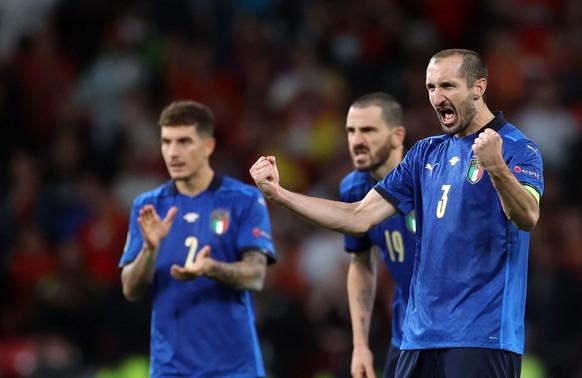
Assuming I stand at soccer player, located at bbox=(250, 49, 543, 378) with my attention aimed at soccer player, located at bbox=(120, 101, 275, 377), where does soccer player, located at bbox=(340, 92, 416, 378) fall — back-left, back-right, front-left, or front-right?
front-right

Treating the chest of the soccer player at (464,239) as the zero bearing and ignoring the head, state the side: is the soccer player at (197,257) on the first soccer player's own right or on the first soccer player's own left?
on the first soccer player's own right

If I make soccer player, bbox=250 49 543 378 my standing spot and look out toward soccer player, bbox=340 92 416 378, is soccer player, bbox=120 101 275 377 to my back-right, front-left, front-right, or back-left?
front-left

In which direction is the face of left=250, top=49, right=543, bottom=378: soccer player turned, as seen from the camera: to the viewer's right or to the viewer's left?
to the viewer's left

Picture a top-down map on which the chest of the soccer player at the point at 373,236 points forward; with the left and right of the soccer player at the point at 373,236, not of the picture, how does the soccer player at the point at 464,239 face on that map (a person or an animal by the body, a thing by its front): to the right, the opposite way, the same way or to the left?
the same way

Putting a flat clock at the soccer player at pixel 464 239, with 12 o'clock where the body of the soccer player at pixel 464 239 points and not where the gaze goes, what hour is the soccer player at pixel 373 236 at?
the soccer player at pixel 373 236 is roughly at 4 o'clock from the soccer player at pixel 464 239.

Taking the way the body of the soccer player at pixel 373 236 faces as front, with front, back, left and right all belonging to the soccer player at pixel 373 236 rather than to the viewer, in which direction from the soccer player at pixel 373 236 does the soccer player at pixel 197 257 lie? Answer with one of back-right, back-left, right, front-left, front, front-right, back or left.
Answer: front-right

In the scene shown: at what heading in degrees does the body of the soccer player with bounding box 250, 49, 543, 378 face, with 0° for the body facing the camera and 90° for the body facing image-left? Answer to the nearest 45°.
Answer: approximately 45°

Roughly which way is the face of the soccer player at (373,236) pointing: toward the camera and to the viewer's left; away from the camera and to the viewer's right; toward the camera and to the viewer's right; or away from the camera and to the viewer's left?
toward the camera and to the viewer's left

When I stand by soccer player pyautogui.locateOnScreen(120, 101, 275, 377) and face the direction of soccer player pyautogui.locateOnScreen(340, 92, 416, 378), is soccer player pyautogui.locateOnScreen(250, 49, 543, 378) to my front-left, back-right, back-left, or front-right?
front-right

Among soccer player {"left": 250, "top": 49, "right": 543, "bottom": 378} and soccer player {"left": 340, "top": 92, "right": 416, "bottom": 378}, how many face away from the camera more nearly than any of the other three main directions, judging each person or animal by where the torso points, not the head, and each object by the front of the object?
0

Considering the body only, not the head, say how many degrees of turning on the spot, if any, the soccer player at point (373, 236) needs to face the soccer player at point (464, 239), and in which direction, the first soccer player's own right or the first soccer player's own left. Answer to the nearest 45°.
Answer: approximately 45° to the first soccer player's own left

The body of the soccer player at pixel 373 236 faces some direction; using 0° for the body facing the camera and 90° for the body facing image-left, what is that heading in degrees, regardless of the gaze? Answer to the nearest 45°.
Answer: approximately 45°
